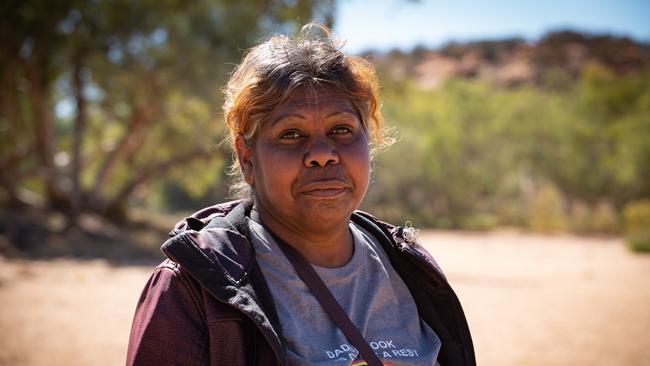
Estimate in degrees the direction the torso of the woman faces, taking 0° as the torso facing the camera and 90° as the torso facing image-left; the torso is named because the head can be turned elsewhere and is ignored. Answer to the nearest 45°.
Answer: approximately 315°

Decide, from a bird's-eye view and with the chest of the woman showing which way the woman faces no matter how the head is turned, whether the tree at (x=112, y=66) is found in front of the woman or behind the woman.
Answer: behind
